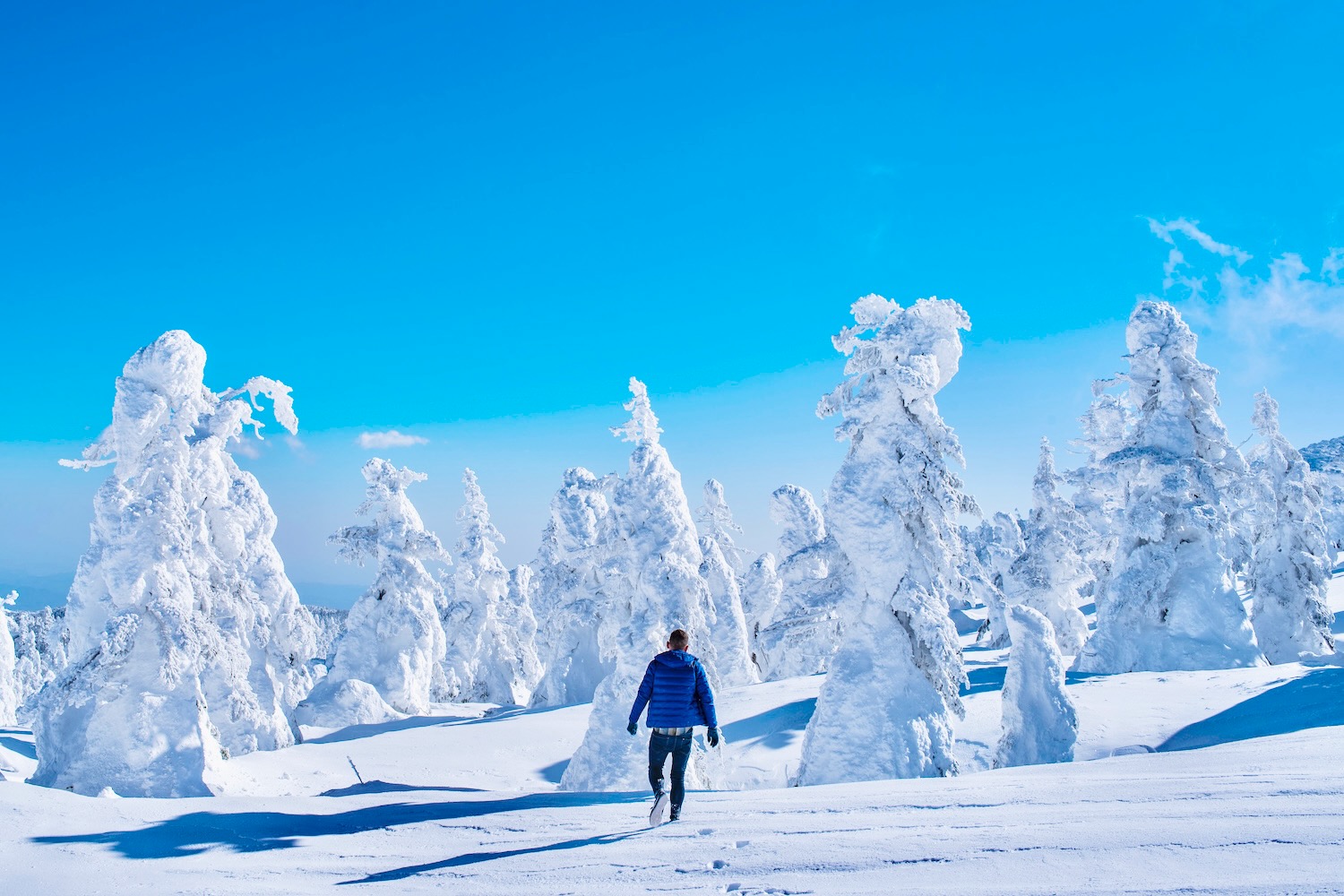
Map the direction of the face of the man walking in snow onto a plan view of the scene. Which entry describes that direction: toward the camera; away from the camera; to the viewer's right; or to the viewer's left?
away from the camera

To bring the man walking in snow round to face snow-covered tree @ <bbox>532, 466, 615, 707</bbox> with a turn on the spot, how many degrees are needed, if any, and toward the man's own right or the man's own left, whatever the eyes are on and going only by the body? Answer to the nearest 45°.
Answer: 0° — they already face it

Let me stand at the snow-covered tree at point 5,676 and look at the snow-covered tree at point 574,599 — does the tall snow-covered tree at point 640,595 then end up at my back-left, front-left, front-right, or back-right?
front-right

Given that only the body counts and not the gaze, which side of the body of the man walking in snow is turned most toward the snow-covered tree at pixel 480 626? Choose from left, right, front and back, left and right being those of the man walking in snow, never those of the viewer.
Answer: front

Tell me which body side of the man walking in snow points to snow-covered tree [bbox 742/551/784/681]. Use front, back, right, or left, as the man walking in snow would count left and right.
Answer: front

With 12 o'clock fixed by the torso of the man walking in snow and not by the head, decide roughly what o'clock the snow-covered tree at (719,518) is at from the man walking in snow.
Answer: The snow-covered tree is roughly at 12 o'clock from the man walking in snow.

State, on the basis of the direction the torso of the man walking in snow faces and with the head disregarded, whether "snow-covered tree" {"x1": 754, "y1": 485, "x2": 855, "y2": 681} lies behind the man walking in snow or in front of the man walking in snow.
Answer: in front

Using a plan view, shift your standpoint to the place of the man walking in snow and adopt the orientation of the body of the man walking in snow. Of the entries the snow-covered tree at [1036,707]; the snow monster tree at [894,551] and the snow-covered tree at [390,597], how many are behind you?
0

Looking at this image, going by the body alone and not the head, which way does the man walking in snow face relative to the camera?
away from the camera

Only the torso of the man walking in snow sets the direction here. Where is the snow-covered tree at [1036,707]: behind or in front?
in front
